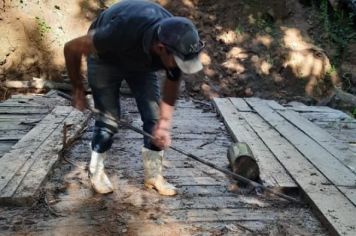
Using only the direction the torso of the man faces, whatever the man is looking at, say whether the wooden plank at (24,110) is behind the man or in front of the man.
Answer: behind

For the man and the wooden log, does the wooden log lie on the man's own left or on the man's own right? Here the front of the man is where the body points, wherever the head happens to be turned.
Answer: on the man's own left

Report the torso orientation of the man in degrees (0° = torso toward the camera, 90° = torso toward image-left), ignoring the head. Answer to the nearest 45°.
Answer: approximately 315°

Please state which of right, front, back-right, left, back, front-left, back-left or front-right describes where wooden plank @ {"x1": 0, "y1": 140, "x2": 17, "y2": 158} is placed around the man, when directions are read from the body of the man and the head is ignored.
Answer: back

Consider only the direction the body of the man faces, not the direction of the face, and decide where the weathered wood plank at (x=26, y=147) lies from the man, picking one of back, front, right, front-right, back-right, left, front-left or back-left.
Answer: back
